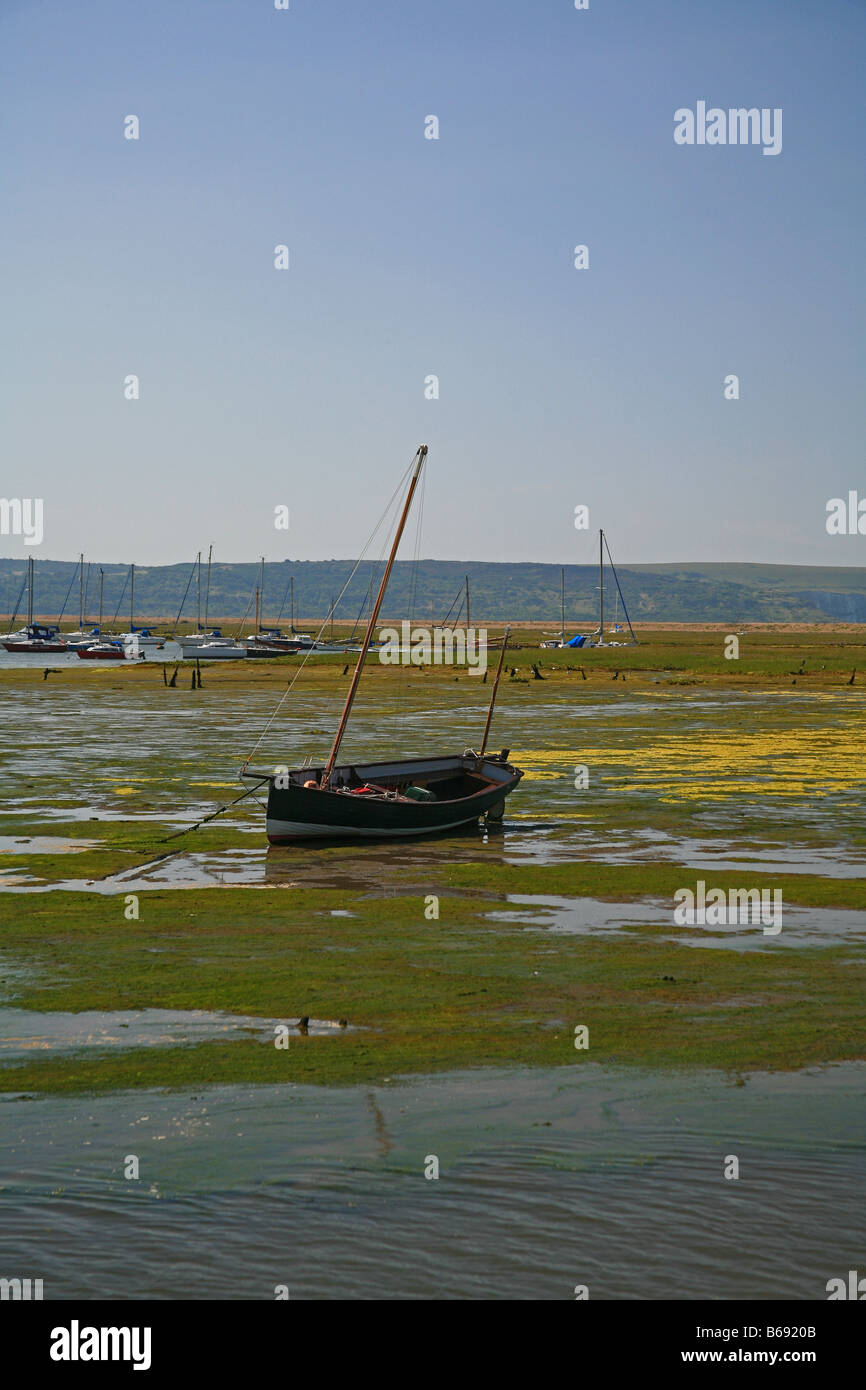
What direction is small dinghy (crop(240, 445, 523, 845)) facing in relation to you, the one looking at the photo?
facing the viewer and to the left of the viewer
